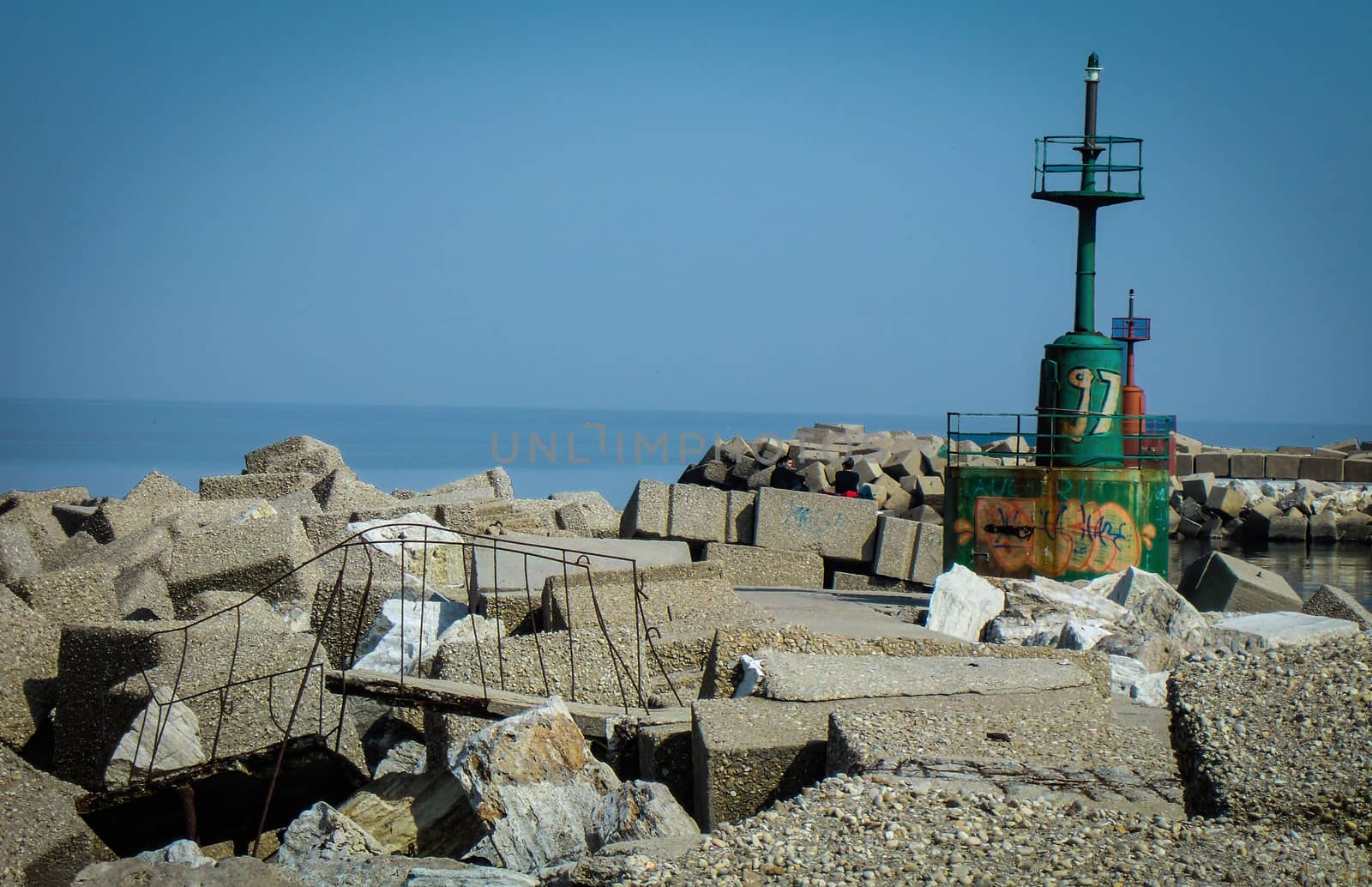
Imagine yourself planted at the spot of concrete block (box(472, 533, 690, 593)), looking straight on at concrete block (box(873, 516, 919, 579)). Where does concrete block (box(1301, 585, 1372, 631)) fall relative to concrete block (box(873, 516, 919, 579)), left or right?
right

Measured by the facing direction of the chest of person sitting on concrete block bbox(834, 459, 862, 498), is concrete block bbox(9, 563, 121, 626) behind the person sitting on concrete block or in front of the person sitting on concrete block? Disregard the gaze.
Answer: behind

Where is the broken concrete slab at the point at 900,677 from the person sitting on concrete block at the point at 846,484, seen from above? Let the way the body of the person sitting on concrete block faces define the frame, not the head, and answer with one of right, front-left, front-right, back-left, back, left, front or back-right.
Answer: back

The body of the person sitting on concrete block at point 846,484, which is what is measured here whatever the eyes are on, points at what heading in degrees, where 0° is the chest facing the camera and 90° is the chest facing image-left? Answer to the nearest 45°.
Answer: approximately 180°

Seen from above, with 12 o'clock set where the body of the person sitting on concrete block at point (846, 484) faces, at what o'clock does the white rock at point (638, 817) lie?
The white rock is roughly at 6 o'clock from the person sitting on concrete block.

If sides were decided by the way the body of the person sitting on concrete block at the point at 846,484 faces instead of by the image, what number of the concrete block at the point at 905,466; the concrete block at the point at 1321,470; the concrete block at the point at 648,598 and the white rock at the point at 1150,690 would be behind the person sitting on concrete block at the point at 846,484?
2

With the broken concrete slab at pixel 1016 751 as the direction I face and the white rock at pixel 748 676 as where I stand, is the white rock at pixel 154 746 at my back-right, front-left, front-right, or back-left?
back-right

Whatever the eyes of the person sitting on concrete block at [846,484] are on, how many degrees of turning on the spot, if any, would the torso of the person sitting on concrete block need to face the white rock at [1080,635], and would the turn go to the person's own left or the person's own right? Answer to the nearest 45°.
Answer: approximately 180°
